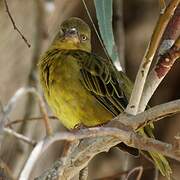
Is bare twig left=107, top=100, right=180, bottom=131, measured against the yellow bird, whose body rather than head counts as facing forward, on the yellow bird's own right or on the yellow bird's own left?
on the yellow bird's own left

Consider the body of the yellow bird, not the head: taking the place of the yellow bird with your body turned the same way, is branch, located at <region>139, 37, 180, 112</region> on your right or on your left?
on your left

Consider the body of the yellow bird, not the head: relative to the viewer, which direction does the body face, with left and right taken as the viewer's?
facing the viewer and to the left of the viewer

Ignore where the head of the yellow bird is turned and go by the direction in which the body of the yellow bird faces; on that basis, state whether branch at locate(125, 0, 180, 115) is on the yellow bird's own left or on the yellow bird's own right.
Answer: on the yellow bird's own left
